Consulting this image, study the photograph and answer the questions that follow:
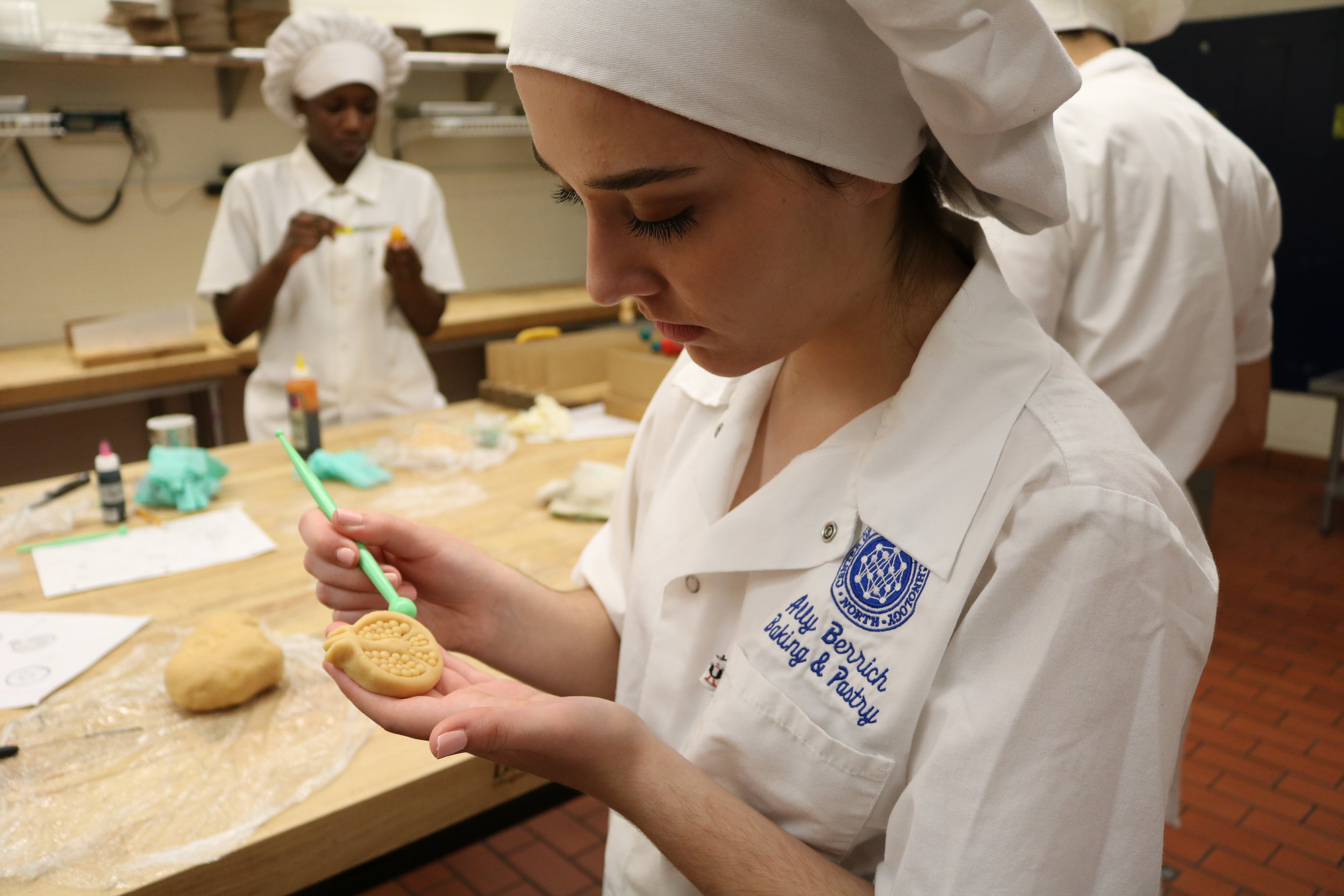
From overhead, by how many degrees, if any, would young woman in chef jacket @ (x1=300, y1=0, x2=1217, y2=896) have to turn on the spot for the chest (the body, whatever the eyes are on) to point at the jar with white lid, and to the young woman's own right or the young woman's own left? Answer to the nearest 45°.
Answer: approximately 90° to the young woman's own right

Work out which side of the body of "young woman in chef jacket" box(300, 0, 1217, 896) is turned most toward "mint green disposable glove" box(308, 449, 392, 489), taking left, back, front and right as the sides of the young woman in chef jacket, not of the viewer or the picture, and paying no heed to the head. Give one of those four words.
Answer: right

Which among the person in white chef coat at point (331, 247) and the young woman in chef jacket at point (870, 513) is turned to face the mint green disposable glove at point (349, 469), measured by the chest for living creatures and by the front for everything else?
the person in white chef coat

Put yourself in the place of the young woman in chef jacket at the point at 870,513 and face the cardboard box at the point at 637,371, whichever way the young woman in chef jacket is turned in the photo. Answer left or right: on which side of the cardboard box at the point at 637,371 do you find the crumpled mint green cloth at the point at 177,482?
left

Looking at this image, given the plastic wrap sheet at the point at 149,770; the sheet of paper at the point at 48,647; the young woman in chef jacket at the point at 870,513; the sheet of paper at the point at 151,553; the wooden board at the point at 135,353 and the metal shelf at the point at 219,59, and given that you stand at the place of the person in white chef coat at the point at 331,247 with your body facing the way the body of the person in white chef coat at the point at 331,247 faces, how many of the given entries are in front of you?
4

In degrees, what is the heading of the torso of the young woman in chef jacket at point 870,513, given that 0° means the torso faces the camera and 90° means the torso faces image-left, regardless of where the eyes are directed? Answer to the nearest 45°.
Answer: approximately 45°

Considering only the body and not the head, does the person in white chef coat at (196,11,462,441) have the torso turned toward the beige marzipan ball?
yes

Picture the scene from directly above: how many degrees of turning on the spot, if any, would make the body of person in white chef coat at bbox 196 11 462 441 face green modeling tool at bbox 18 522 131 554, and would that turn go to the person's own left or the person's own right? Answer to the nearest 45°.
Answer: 0° — they already face it

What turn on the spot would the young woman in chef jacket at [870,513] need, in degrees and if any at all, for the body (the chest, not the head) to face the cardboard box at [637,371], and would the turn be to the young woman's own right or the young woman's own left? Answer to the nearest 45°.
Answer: approximately 135° to the young woman's own right

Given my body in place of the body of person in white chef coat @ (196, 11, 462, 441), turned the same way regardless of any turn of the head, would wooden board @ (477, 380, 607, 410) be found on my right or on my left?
on my left
